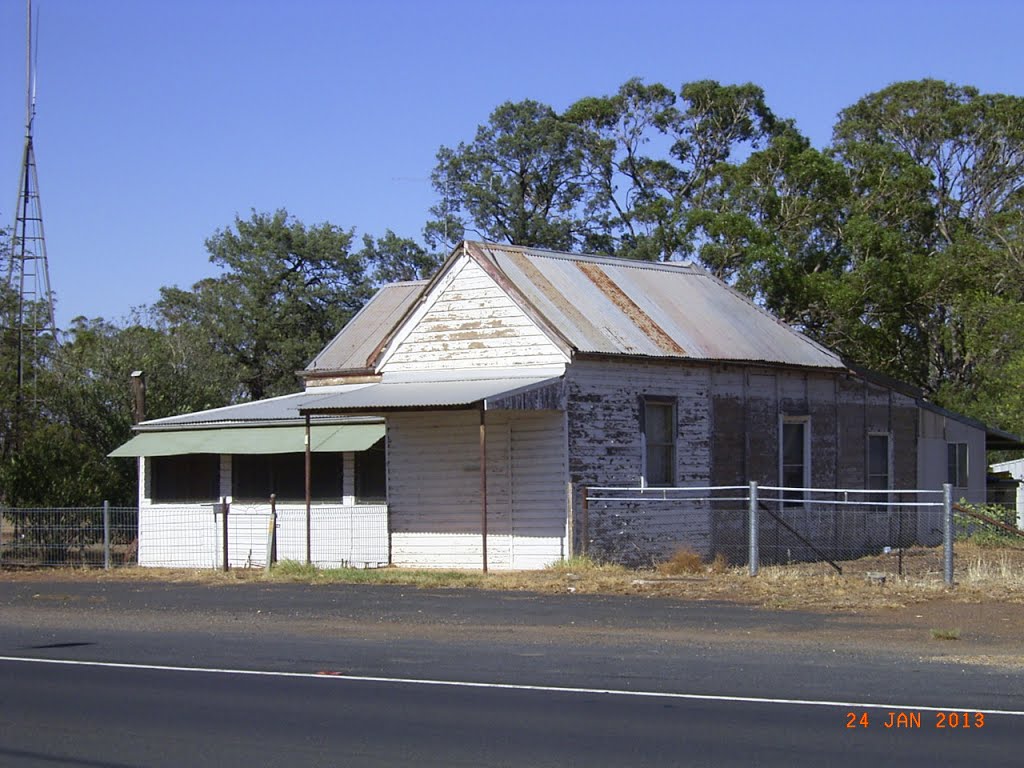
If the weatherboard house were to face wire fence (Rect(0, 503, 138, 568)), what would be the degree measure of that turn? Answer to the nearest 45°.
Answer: approximately 45° to its right

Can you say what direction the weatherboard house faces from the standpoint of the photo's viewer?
facing the viewer and to the left of the viewer
